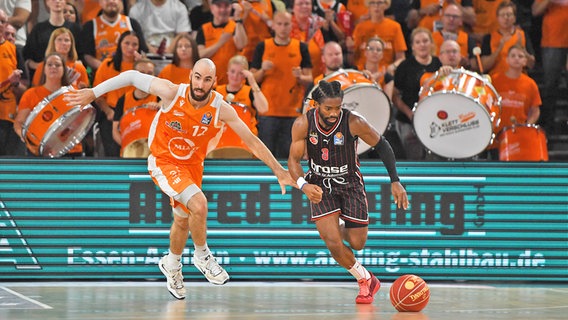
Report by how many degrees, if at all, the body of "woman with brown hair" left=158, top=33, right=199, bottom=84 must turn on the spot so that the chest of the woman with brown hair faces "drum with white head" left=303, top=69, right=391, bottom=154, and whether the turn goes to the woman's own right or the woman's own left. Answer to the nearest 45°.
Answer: approximately 90° to the woman's own left

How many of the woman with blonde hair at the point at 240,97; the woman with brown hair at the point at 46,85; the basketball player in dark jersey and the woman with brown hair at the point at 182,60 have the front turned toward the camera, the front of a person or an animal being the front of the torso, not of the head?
4

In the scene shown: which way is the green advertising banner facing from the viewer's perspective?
toward the camera

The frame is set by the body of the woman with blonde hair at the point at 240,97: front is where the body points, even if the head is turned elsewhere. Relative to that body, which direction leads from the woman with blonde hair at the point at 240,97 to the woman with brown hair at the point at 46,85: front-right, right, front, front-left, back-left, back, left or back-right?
right

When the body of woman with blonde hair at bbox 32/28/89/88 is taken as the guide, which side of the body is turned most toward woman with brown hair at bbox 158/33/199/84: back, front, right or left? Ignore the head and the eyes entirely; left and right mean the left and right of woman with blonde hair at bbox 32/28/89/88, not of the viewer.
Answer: left

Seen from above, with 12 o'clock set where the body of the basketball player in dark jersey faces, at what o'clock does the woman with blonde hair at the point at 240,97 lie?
The woman with blonde hair is roughly at 5 o'clock from the basketball player in dark jersey.

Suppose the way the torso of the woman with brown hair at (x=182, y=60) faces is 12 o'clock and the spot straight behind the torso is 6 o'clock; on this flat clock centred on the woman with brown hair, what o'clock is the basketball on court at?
The basketball on court is roughly at 11 o'clock from the woman with brown hair.

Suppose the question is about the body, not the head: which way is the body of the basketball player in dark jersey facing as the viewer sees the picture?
toward the camera
